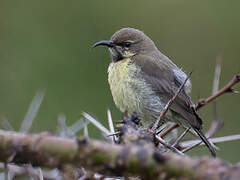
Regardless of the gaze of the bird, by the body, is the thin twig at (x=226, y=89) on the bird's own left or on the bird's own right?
on the bird's own left

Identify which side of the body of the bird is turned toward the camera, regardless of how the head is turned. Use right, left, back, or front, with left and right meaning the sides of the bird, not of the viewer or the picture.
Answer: left
